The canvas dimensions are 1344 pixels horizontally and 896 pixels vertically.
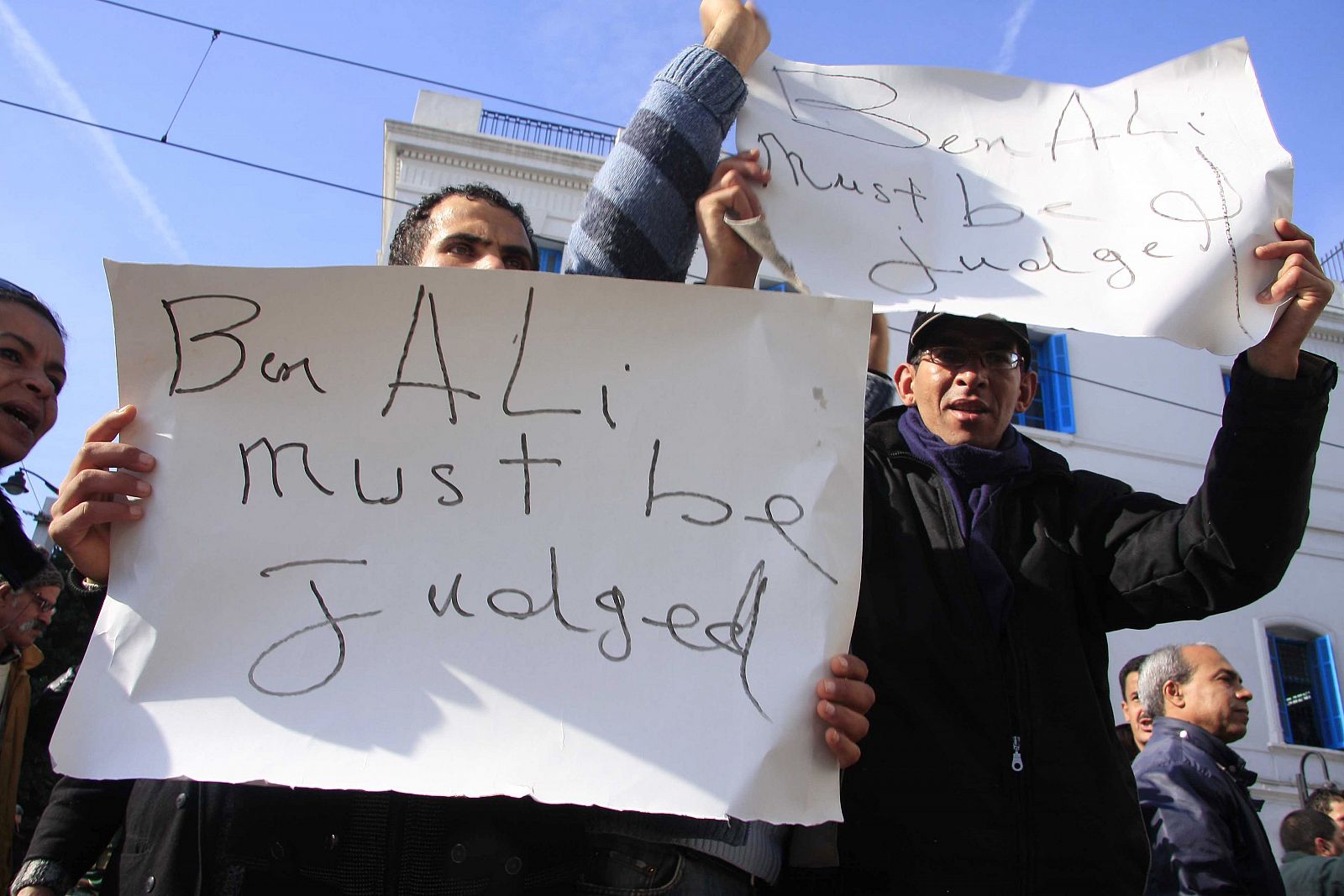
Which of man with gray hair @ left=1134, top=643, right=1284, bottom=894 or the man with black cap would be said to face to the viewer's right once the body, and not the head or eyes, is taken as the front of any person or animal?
the man with gray hair

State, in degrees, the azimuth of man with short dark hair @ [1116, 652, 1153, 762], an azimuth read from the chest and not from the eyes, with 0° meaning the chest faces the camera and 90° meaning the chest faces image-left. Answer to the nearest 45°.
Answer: approximately 315°

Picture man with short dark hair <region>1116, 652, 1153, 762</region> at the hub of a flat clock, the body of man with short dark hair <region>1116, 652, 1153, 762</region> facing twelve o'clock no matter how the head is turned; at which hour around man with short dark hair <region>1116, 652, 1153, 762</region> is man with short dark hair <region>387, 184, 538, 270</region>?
man with short dark hair <region>387, 184, 538, 270</region> is roughly at 2 o'clock from man with short dark hair <region>1116, 652, 1153, 762</region>.

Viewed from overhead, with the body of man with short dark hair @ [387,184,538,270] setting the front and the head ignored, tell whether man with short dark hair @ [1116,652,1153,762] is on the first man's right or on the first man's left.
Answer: on the first man's left

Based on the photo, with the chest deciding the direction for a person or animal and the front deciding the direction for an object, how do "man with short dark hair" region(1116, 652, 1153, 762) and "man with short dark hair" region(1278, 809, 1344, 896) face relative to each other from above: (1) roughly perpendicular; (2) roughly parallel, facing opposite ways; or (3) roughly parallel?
roughly perpendicular

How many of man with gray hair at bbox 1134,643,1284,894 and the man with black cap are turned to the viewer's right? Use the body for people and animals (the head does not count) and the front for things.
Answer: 1

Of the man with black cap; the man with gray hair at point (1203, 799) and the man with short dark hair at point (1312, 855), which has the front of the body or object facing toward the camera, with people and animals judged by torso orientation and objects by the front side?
the man with black cap

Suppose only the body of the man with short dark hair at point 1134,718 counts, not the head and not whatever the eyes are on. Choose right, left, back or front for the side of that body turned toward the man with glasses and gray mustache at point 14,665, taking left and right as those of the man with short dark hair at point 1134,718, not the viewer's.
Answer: right

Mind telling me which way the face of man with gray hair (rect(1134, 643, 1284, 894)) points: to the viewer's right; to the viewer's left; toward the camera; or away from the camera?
to the viewer's right

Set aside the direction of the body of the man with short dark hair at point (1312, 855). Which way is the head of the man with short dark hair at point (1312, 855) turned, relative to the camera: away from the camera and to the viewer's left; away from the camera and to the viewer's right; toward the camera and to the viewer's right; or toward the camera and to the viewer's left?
away from the camera and to the viewer's right

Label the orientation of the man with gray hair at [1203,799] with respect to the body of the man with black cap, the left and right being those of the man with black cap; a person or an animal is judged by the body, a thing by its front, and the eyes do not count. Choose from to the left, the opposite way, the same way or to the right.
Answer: to the left

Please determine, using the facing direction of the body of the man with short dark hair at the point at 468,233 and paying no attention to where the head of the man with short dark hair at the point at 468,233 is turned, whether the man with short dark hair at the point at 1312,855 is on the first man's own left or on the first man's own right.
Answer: on the first man's own left

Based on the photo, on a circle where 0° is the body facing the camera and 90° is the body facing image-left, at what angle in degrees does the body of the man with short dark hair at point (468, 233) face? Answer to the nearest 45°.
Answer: approximately 315°
